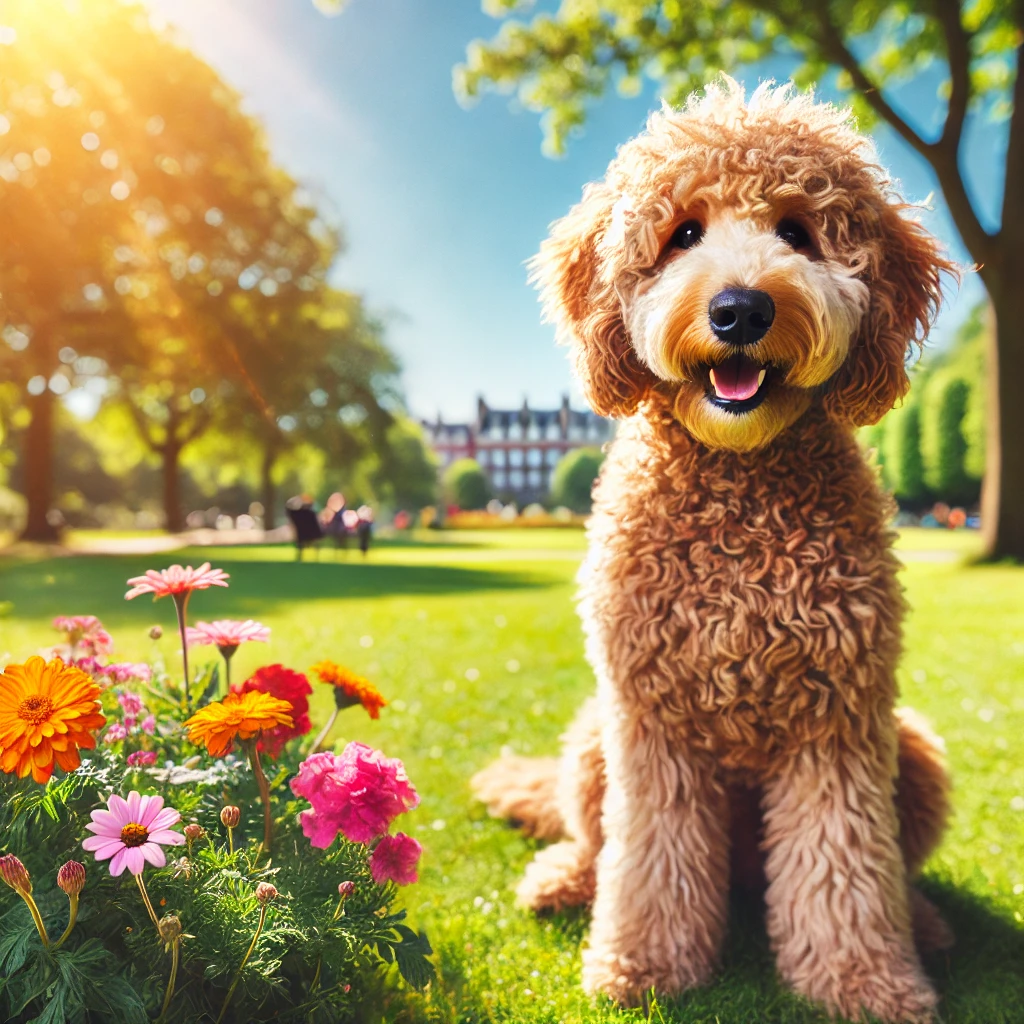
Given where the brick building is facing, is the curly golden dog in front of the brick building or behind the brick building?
in front

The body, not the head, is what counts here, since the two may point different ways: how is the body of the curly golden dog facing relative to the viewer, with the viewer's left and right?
facing the viewer

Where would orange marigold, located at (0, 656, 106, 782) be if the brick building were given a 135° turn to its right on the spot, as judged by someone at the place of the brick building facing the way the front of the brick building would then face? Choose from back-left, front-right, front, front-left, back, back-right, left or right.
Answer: back-left

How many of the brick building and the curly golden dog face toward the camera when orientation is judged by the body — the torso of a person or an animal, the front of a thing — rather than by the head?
2

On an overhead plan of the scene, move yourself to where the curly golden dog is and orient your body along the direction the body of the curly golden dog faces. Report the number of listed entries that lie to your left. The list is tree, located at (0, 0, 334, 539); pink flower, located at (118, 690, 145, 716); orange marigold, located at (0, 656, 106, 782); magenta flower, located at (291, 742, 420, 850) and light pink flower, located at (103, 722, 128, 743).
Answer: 0

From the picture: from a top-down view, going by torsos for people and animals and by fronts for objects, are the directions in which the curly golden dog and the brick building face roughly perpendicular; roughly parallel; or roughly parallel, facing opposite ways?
roughly parallel

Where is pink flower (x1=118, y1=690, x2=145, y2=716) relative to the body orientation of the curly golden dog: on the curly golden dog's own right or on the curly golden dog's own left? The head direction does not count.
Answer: on the curly golden dog's own right

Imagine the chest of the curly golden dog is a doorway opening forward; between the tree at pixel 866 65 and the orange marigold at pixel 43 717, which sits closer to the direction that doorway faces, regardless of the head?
the orange marigold

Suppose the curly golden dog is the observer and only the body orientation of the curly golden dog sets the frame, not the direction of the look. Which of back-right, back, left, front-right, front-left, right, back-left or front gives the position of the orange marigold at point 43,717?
front-right

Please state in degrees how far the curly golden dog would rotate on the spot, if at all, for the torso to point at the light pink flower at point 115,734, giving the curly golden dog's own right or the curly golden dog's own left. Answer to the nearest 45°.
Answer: approximately 90° to the curly golden dog's own right

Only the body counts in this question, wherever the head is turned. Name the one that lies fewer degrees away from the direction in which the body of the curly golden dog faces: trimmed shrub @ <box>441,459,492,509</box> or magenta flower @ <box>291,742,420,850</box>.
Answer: the magenta flower

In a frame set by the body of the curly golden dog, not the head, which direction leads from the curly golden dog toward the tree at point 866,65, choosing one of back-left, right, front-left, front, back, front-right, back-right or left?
back

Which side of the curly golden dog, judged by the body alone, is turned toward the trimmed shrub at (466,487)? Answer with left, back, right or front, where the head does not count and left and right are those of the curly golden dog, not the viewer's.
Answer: back

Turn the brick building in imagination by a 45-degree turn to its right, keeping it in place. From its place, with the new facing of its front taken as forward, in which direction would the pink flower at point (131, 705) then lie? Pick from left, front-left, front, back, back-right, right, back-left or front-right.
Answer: front-left

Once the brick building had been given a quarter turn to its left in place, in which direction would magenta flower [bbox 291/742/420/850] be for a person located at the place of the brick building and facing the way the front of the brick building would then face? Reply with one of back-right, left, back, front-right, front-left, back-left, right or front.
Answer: right

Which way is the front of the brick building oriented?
toward the camera
